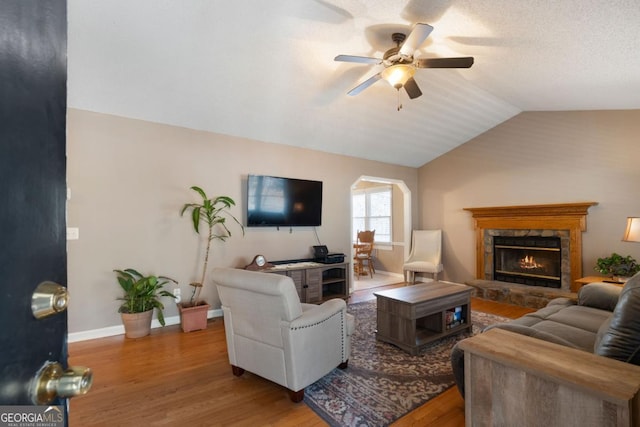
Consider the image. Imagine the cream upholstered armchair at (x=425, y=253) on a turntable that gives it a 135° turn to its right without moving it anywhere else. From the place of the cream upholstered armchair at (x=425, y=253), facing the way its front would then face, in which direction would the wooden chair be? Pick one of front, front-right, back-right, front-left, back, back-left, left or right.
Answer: front-left

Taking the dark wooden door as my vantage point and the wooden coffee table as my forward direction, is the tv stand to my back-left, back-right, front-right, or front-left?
front-left

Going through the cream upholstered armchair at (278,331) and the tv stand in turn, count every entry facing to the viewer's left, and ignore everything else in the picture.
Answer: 0

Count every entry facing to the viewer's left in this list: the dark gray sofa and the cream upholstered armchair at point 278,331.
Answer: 1

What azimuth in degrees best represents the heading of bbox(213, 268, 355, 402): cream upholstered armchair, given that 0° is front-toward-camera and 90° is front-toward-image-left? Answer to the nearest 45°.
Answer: approximately 225°

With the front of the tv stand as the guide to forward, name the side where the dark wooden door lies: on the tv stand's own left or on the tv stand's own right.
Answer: on the tv stand's own right

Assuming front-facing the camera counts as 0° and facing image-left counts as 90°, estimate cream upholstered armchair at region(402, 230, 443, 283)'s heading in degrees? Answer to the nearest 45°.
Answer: approximately 45°

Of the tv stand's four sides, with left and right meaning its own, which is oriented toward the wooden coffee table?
front

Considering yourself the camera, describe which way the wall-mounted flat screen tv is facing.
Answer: facing the viewer and to the right of the viewer

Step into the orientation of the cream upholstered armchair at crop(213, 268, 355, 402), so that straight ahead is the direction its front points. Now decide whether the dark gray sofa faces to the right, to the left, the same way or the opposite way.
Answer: to the left

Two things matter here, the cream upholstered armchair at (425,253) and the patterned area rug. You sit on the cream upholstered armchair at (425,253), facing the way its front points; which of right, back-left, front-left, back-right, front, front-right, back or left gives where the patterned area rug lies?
front-left

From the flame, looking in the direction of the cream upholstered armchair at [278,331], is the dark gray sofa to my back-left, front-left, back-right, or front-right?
front-left

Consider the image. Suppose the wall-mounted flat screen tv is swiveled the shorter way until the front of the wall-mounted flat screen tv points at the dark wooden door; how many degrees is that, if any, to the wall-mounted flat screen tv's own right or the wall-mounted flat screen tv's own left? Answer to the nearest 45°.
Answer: approximately 45° to the wall-mounted flat screen tv's own right

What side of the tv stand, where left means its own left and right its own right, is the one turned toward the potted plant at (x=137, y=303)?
right

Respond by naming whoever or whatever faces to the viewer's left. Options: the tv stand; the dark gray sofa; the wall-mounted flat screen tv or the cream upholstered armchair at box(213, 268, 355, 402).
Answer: the dark gray sofa

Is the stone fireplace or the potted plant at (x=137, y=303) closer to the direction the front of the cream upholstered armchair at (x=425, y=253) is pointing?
the potted plant

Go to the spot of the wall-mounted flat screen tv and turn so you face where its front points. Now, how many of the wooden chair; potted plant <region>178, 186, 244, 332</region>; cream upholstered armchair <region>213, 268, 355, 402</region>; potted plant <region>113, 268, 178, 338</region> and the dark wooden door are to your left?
1

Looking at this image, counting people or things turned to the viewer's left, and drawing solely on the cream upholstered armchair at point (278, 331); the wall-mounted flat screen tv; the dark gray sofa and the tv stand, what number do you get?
1
